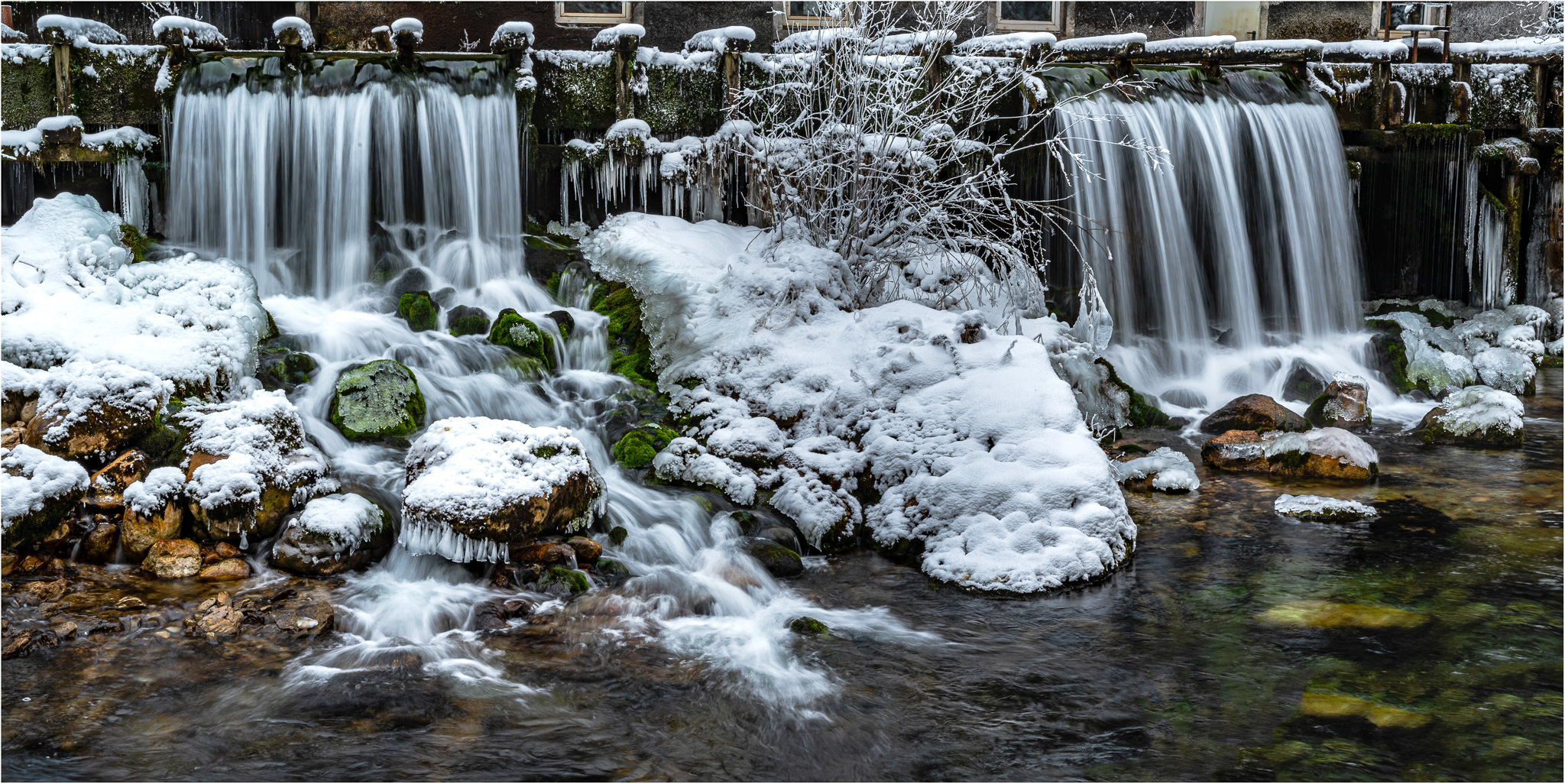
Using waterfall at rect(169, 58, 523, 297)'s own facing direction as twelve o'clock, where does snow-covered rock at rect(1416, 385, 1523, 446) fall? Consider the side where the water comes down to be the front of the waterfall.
The snow-covered rock is roughly at 10 o'clock from the waterfall.

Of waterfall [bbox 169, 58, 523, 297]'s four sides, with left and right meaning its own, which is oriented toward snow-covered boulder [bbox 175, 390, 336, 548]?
front

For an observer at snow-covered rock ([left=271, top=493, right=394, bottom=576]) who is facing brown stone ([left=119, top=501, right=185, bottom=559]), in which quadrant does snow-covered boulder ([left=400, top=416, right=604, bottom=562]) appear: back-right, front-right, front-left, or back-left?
back-right

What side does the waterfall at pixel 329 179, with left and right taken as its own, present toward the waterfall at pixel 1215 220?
left

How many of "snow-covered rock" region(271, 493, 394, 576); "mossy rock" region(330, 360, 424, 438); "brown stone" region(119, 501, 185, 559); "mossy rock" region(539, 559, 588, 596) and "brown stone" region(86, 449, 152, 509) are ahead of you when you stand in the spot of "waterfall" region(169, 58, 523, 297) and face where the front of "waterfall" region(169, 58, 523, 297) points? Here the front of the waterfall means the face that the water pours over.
5

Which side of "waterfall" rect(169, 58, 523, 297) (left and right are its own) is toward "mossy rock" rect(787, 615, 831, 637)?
front

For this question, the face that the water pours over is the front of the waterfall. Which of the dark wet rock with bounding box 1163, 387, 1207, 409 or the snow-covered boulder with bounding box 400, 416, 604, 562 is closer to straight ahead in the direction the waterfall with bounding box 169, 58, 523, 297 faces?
the snow-covered boulder

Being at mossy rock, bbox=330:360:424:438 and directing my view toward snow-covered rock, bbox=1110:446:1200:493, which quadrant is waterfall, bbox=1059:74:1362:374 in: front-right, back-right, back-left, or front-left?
front-left

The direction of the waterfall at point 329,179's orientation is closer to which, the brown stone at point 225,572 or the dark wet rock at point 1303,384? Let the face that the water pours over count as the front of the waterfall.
the brown stone

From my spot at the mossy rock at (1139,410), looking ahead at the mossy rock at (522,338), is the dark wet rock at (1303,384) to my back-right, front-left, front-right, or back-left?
back-right

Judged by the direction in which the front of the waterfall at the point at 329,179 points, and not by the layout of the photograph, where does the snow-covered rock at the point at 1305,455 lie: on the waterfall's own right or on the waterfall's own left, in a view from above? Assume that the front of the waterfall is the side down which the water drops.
on the waterfall's own left

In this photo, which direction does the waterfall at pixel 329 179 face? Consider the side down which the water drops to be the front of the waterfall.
toward the camera

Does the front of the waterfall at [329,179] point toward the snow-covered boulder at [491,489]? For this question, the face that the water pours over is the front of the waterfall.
yes
